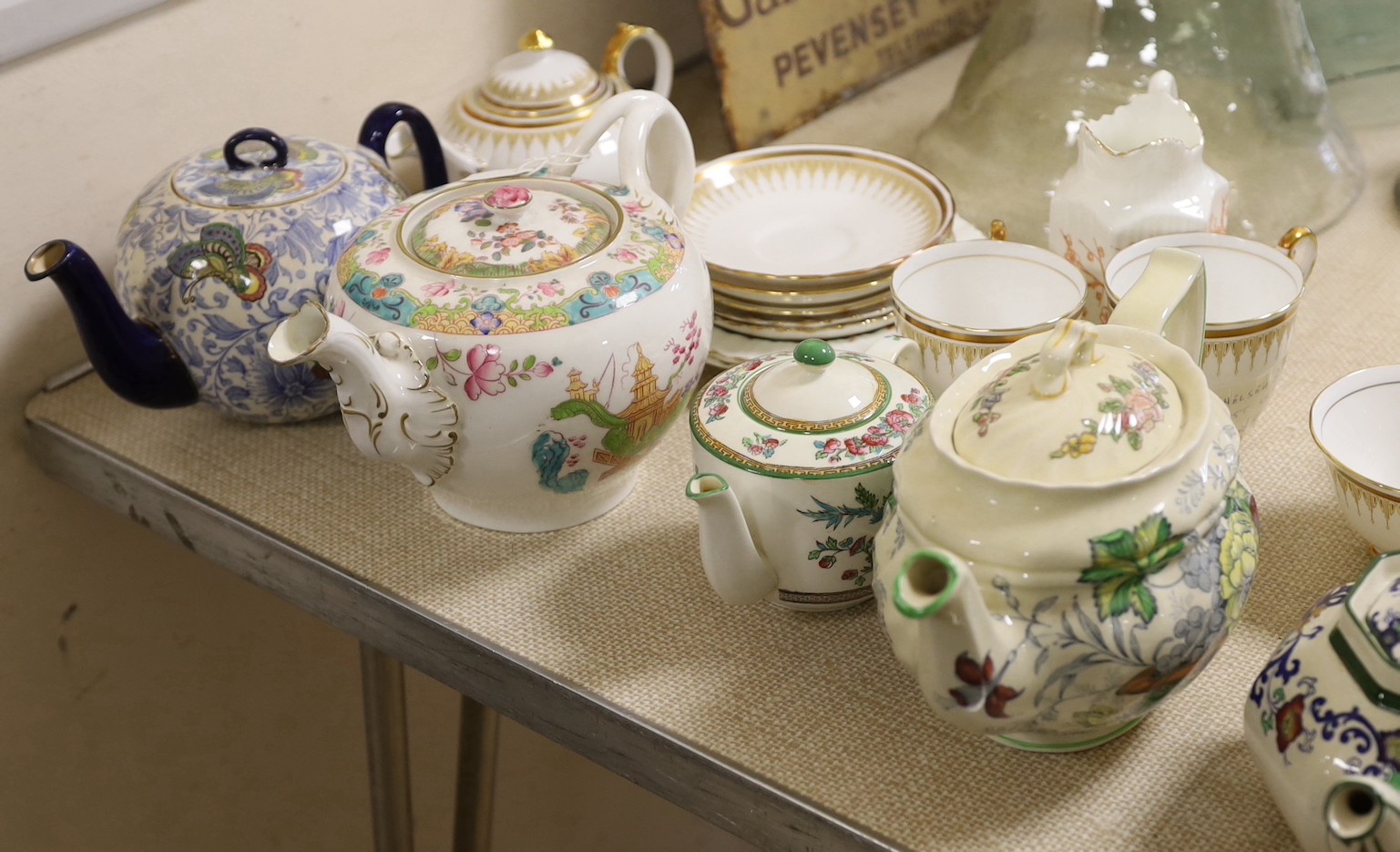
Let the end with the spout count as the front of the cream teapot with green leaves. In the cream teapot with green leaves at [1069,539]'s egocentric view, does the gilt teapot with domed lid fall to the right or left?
on its right

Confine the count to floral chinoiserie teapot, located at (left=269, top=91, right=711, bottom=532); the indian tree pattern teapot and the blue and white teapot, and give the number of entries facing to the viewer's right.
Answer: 0

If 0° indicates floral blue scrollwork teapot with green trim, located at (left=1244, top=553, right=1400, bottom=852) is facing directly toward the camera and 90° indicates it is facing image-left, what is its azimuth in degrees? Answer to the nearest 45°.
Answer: approximately 45°

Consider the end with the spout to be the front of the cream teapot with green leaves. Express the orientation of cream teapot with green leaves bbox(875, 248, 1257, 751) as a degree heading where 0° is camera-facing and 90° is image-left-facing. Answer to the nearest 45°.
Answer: approximately 45°

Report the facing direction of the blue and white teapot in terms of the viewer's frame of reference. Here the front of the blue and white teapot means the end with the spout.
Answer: facing the viewer and to the left of the viewer
